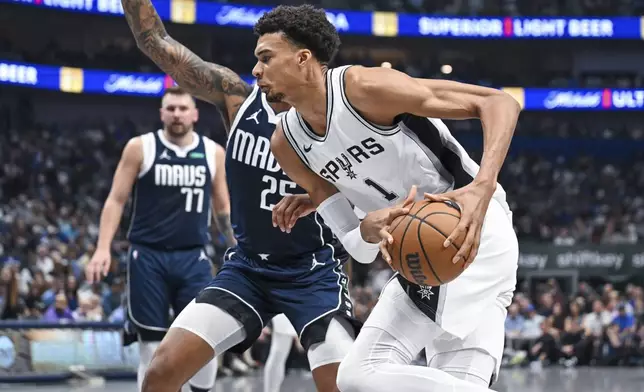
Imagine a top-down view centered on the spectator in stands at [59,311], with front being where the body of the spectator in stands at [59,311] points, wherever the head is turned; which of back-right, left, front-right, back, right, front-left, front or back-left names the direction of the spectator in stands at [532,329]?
left

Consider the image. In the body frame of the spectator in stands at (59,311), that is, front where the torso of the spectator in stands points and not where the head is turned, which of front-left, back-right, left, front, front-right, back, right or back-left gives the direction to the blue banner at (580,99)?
back-left

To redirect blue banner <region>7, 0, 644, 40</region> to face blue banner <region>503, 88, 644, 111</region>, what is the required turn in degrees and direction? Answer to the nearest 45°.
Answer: approximately 90° to its left

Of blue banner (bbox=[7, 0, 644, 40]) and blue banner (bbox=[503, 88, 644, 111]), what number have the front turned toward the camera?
2

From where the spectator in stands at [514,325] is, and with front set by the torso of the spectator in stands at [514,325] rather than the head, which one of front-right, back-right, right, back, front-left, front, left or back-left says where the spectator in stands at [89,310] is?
front-right

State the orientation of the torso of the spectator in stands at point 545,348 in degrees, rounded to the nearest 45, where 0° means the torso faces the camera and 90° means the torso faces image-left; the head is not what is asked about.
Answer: approximately 45°

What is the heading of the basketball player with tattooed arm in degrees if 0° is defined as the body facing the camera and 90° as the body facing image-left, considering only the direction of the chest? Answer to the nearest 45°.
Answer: approximately 0°

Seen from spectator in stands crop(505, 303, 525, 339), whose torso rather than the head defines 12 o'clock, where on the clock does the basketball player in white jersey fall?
The basketball player in white jersey is roughly at 12 o'clock from the spectator in stands.
